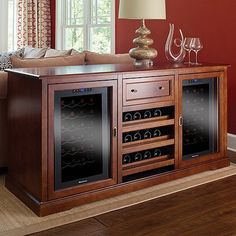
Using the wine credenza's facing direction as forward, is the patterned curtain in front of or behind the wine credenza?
behind

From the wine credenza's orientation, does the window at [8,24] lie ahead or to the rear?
to the rear

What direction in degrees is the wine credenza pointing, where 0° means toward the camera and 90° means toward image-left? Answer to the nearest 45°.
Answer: approximately 315°

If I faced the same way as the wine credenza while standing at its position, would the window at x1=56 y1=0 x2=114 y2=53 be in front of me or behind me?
behind
